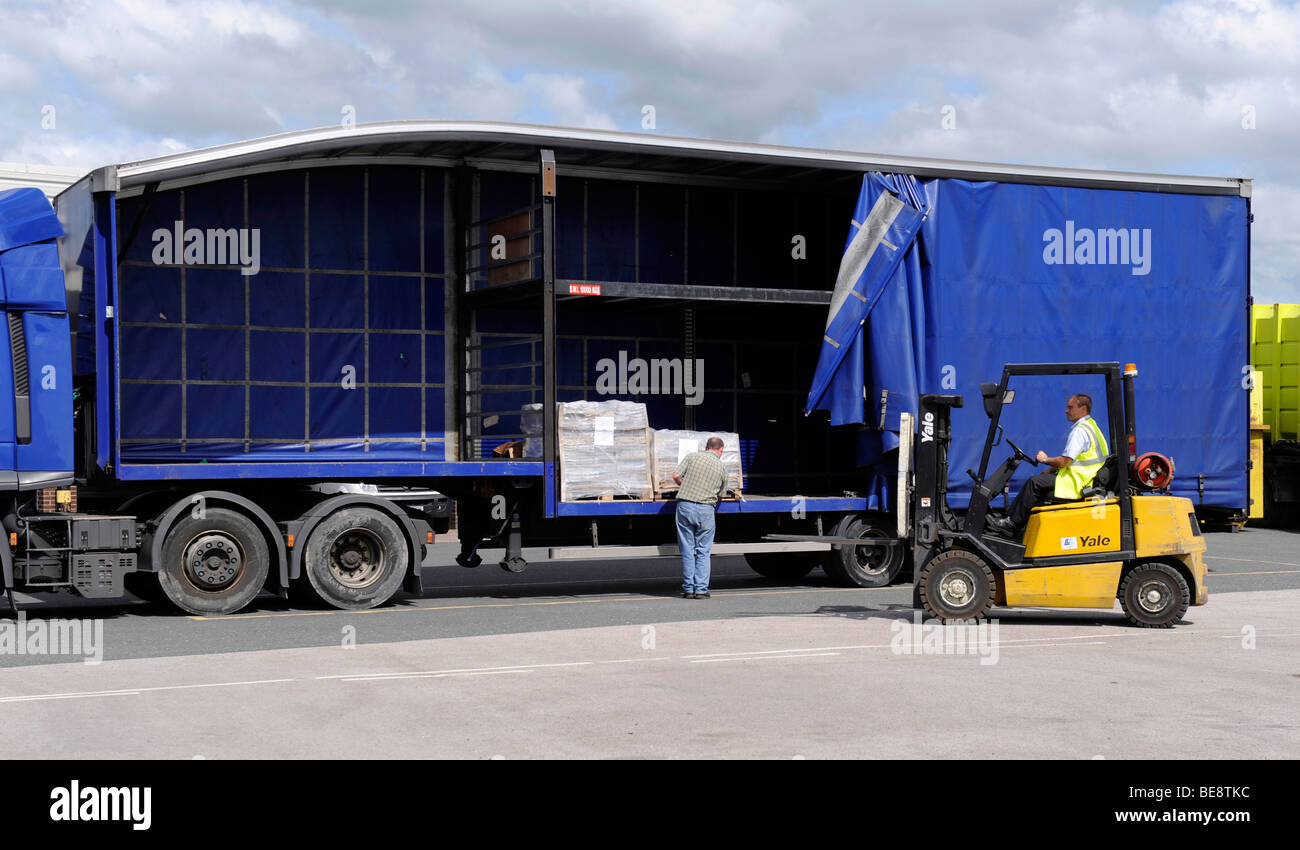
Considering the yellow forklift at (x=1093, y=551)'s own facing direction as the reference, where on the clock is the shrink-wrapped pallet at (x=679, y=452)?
The shrink-wrapped pallet is roughly at 1 o'clock from the yellow forklift.

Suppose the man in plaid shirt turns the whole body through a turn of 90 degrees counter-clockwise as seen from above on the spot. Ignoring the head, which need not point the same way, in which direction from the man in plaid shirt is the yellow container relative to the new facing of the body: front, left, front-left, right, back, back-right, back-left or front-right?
back-right

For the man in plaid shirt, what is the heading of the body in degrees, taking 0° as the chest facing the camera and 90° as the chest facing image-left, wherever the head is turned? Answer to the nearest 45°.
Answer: approximately 180°

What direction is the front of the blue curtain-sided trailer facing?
to the viewer's left

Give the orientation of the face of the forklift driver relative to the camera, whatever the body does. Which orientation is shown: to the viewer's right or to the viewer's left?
to the viewer's left

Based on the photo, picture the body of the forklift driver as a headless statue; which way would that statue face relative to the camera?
to the viewer's left

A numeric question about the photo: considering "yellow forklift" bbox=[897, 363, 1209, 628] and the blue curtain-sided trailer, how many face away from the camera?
0

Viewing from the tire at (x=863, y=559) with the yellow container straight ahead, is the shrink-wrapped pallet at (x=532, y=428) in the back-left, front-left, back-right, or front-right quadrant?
back-left

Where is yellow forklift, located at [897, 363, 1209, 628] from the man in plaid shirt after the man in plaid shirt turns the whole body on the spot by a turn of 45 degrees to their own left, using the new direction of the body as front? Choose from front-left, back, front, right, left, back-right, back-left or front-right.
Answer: back

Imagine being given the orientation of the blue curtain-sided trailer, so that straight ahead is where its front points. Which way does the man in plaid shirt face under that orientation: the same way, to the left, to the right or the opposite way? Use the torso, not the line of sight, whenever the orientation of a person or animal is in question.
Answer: to the right

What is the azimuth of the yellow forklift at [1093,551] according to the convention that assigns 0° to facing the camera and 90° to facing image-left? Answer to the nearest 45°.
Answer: approximately 90°

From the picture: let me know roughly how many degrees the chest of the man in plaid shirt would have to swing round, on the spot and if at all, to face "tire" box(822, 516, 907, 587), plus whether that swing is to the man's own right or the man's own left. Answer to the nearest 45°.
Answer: approximately 45° to the man's own right
